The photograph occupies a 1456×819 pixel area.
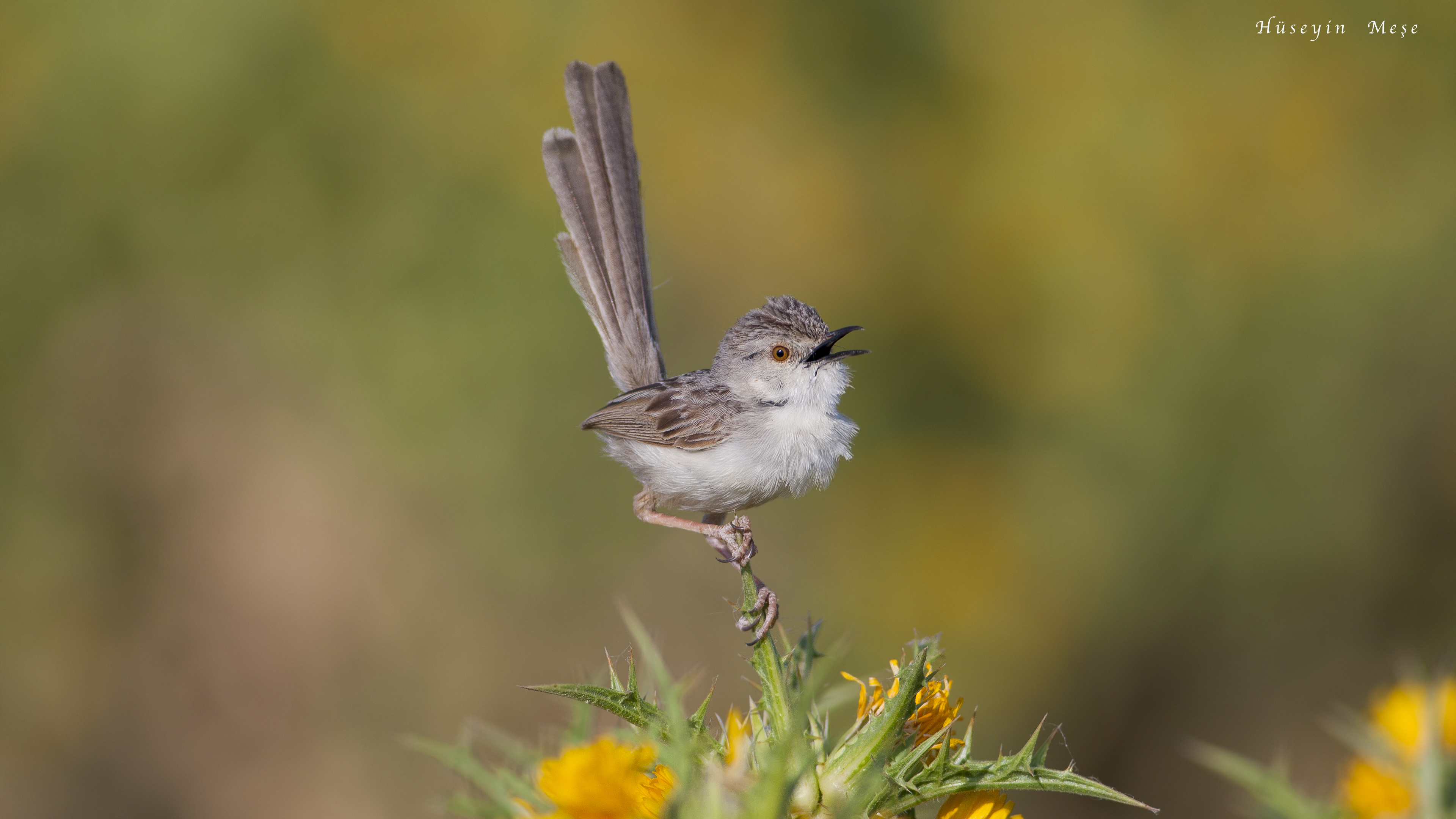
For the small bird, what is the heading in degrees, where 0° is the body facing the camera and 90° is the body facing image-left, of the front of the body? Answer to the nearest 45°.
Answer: approximately 270°
